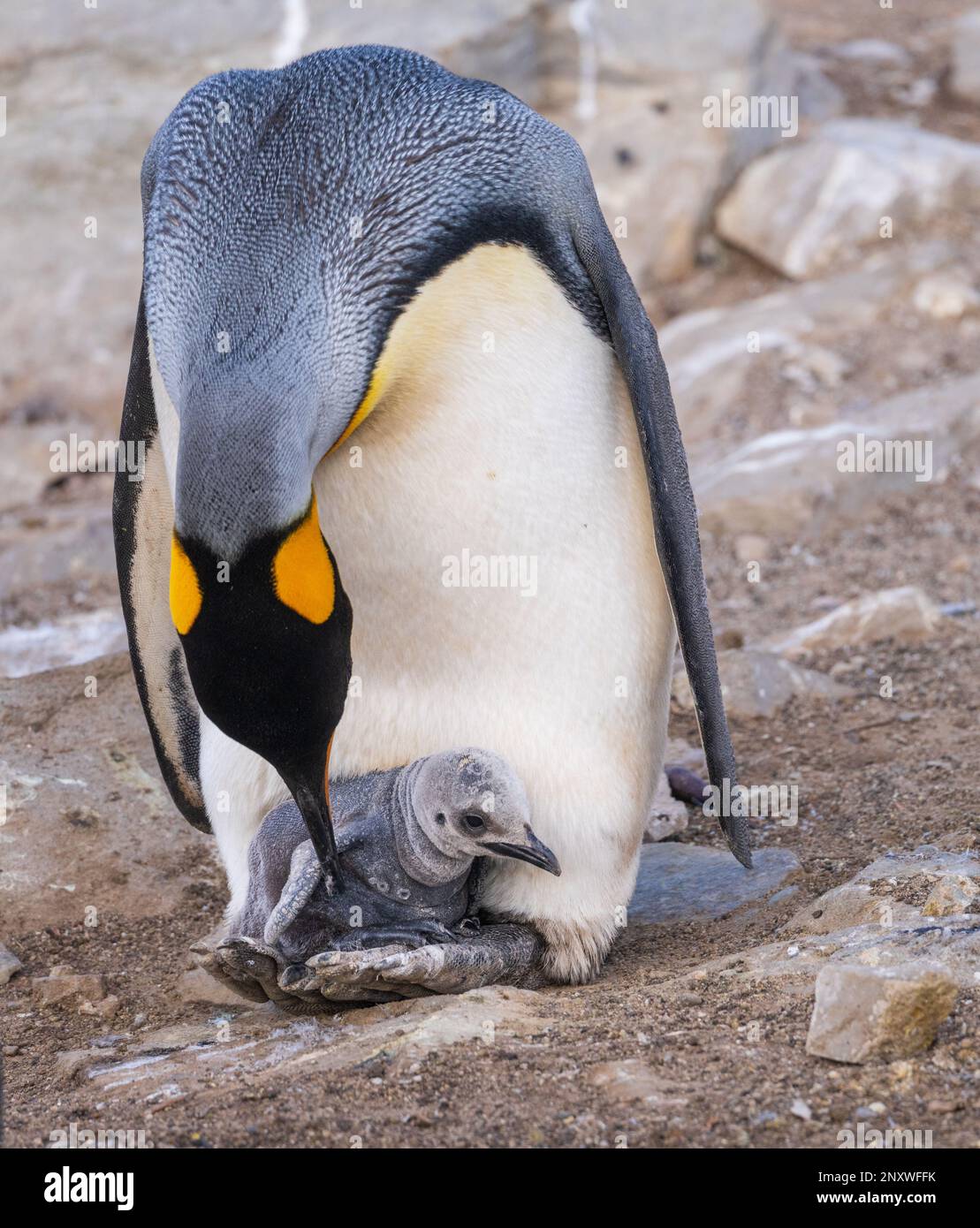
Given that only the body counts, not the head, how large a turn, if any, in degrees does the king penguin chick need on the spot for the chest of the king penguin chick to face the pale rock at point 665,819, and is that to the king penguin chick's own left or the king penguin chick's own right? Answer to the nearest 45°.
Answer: approximately 45° to the king penguin chick's own left

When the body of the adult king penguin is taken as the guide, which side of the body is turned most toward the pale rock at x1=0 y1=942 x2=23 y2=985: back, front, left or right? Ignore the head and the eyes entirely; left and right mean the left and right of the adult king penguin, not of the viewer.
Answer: right

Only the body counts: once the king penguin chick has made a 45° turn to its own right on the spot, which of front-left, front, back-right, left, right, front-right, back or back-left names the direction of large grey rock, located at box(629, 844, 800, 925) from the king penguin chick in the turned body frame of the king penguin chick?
left

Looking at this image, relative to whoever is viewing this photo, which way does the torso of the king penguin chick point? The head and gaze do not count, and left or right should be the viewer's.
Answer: facing to the right of the viewer

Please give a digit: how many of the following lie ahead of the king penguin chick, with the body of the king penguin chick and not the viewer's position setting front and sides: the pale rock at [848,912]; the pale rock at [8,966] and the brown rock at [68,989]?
1
